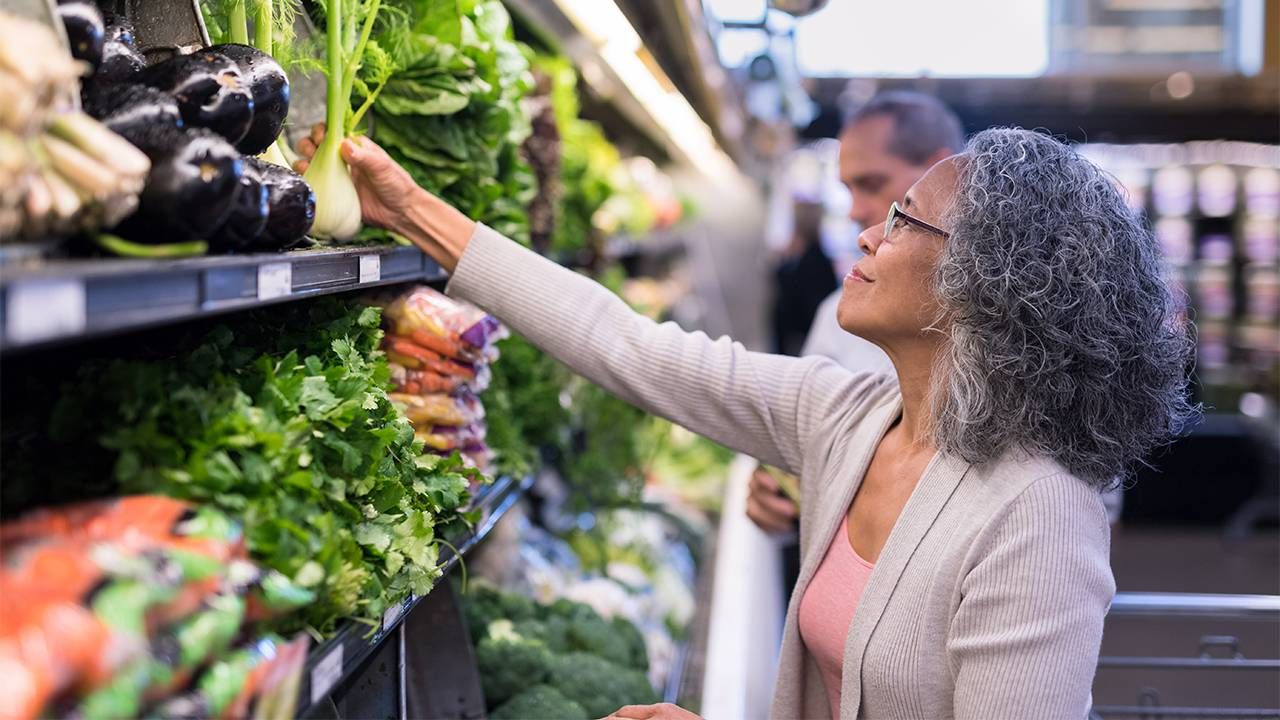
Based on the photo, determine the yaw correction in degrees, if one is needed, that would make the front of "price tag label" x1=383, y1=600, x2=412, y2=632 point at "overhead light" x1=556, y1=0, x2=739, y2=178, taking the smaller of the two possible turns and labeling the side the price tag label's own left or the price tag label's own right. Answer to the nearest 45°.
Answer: approximately 135° to the price tag label's own left

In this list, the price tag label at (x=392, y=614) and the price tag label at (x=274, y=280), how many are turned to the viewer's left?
0

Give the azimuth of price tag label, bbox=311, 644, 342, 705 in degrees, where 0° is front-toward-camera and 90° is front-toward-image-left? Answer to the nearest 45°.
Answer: approximately 315°

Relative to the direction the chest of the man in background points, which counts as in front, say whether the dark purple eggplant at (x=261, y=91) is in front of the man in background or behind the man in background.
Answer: in front

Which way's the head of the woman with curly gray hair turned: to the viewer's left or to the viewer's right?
to the viewer's left
